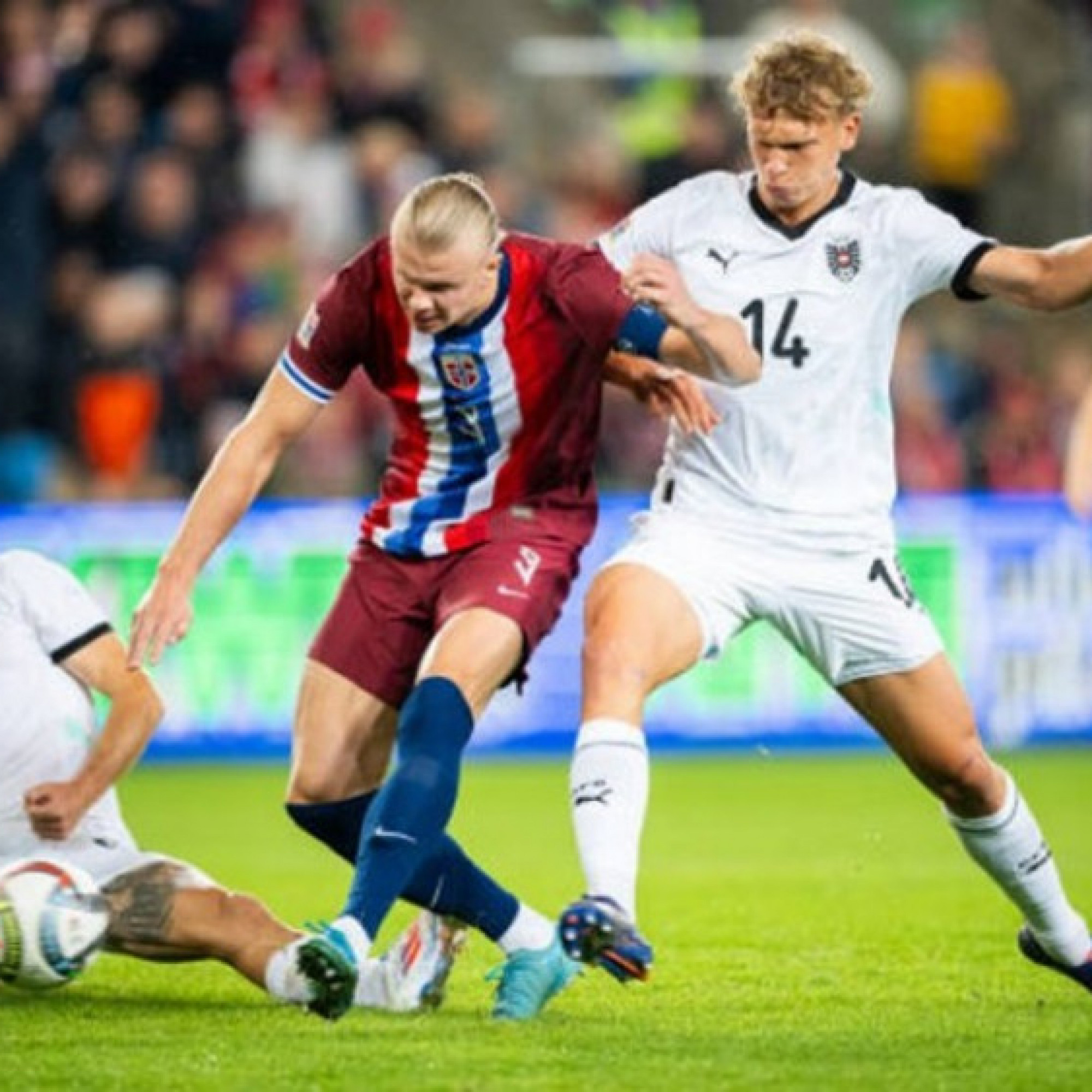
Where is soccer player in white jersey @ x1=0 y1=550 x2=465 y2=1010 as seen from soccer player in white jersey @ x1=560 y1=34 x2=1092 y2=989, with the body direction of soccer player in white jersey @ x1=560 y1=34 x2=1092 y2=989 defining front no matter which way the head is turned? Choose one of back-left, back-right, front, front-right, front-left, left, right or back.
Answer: right

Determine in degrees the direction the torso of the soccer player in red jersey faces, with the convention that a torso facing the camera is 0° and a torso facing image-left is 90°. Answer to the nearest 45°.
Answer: approximately 45°

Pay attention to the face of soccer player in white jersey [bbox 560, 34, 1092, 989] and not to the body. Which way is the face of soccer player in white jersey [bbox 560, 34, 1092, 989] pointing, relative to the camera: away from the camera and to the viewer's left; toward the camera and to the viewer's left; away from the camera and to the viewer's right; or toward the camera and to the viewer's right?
toward the camera and to the viewer's left

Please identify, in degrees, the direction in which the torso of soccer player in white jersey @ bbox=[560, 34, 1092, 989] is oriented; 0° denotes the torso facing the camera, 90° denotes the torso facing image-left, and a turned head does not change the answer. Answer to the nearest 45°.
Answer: approximately 0°

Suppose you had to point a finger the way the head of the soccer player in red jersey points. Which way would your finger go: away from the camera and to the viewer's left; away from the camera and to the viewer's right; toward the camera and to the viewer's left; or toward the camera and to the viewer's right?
toward the camera and to the viewer's left
